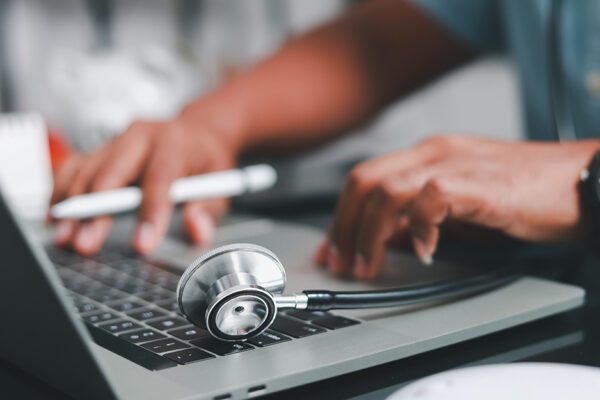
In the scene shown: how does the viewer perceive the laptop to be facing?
facing away from the viewer and to the right of the viewer
